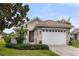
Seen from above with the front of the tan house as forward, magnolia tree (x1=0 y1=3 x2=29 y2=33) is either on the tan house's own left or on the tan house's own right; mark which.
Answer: on the tan house's own right

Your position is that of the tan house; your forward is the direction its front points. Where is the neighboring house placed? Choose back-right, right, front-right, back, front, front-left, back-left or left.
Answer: left

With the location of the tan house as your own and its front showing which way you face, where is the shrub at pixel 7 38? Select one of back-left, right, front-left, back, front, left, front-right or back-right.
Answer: right

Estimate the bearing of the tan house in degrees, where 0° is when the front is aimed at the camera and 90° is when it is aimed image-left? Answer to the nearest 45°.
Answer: approximately 0°
